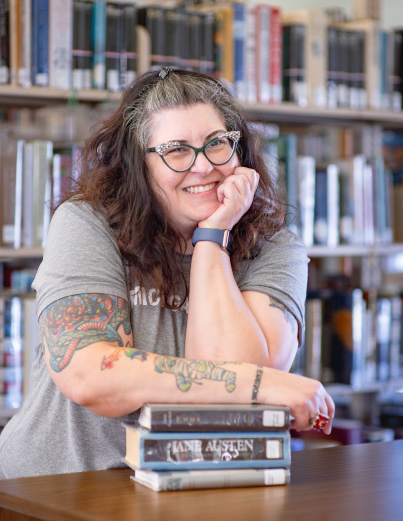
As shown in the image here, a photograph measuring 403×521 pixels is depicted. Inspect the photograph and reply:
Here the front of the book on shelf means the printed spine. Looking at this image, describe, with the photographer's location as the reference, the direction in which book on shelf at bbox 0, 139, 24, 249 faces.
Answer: facing the viewer

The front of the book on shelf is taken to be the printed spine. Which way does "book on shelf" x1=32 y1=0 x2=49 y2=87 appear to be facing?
toward the camera

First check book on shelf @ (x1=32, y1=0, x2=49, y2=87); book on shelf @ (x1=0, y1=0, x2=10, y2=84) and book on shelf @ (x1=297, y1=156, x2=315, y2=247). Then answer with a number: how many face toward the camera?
3

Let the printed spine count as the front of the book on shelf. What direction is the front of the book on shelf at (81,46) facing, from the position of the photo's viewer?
facing the viewer

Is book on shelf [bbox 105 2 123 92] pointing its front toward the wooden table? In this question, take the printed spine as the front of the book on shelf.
yes

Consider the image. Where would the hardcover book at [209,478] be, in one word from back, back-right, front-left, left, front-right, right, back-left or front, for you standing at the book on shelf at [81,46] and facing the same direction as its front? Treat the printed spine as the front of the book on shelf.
front
